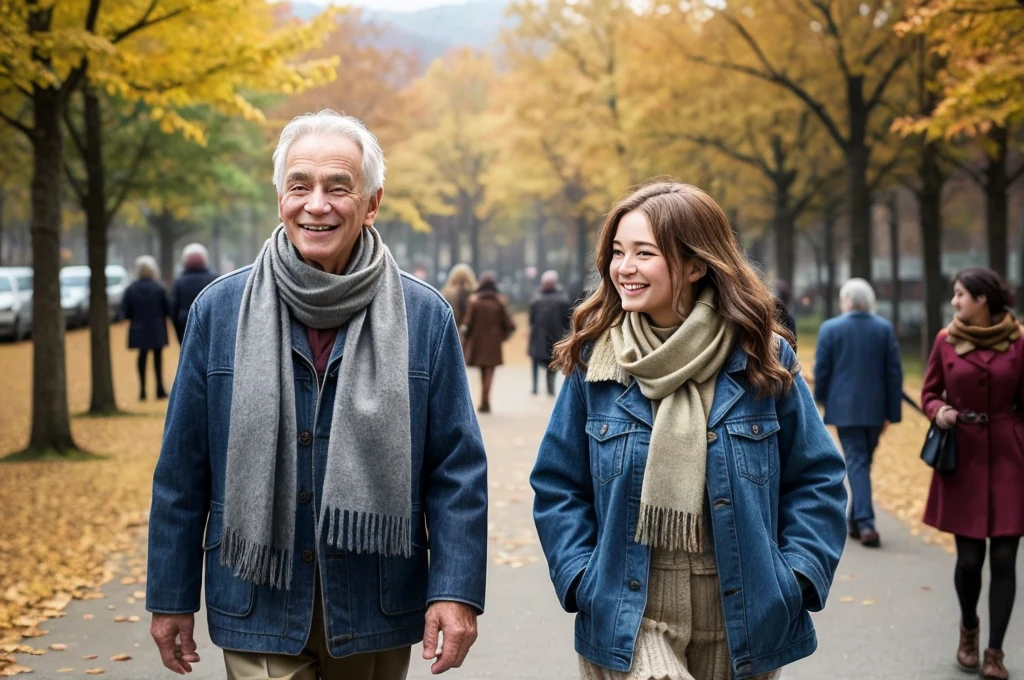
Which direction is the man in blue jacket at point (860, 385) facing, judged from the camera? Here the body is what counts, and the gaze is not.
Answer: away from the camera

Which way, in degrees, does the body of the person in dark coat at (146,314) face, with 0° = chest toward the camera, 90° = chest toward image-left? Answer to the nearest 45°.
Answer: approximately 180°

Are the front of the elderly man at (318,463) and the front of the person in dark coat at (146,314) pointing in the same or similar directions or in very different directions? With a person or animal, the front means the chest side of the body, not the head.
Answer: very different directions

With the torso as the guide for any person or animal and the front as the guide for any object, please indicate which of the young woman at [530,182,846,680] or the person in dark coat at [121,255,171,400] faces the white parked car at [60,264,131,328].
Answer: the person in dark coat

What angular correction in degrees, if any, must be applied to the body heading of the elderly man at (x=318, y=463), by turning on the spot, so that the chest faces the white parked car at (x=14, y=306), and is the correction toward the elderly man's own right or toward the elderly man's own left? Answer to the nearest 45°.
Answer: approximately 180°

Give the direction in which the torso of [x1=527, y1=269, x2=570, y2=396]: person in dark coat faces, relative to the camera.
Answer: away from the camera

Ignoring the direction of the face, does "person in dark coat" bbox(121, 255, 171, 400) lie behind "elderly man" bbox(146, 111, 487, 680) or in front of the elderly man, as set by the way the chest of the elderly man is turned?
behind

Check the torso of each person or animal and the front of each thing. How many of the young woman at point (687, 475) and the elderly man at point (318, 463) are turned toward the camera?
2

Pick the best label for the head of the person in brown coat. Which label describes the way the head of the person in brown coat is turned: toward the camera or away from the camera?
away from the camera

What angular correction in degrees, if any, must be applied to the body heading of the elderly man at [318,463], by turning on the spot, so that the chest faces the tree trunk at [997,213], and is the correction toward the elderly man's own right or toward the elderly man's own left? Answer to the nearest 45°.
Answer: approximately 135° to the elderly man's own left

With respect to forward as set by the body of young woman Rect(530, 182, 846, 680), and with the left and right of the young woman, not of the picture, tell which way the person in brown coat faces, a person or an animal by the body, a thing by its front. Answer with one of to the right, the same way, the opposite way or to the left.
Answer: the opposite way

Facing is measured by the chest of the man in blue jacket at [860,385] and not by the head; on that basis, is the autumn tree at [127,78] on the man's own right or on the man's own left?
on the man's own left

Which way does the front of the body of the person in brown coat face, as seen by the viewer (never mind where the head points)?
away from the camera

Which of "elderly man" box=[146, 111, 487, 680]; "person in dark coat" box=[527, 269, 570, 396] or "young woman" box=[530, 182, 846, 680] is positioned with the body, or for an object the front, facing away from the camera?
the person in dark coat
